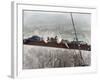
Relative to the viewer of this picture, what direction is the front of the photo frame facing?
facing the viewer and to the right of the viewer
